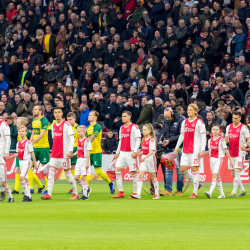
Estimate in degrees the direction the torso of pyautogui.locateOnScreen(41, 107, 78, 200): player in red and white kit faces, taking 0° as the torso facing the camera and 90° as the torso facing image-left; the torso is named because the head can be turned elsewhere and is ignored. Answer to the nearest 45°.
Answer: approximately 45°

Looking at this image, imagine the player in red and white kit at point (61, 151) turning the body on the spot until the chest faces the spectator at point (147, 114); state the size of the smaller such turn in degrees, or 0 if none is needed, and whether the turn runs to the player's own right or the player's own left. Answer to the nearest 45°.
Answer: approximately 180°

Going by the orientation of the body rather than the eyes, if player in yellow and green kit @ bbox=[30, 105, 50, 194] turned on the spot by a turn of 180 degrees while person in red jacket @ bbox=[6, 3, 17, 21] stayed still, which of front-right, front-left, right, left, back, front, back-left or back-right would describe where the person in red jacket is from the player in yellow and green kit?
front-left

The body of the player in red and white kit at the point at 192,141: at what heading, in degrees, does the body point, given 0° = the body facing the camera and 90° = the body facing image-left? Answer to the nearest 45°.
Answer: approximately 45°

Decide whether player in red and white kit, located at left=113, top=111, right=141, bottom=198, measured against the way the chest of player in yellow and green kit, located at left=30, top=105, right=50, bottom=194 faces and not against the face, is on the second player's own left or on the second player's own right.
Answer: on the second player's own left

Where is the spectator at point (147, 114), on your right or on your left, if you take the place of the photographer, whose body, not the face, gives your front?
on your right

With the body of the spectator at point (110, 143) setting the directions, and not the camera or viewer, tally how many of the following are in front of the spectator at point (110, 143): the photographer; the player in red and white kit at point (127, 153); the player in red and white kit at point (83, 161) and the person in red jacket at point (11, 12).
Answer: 3
